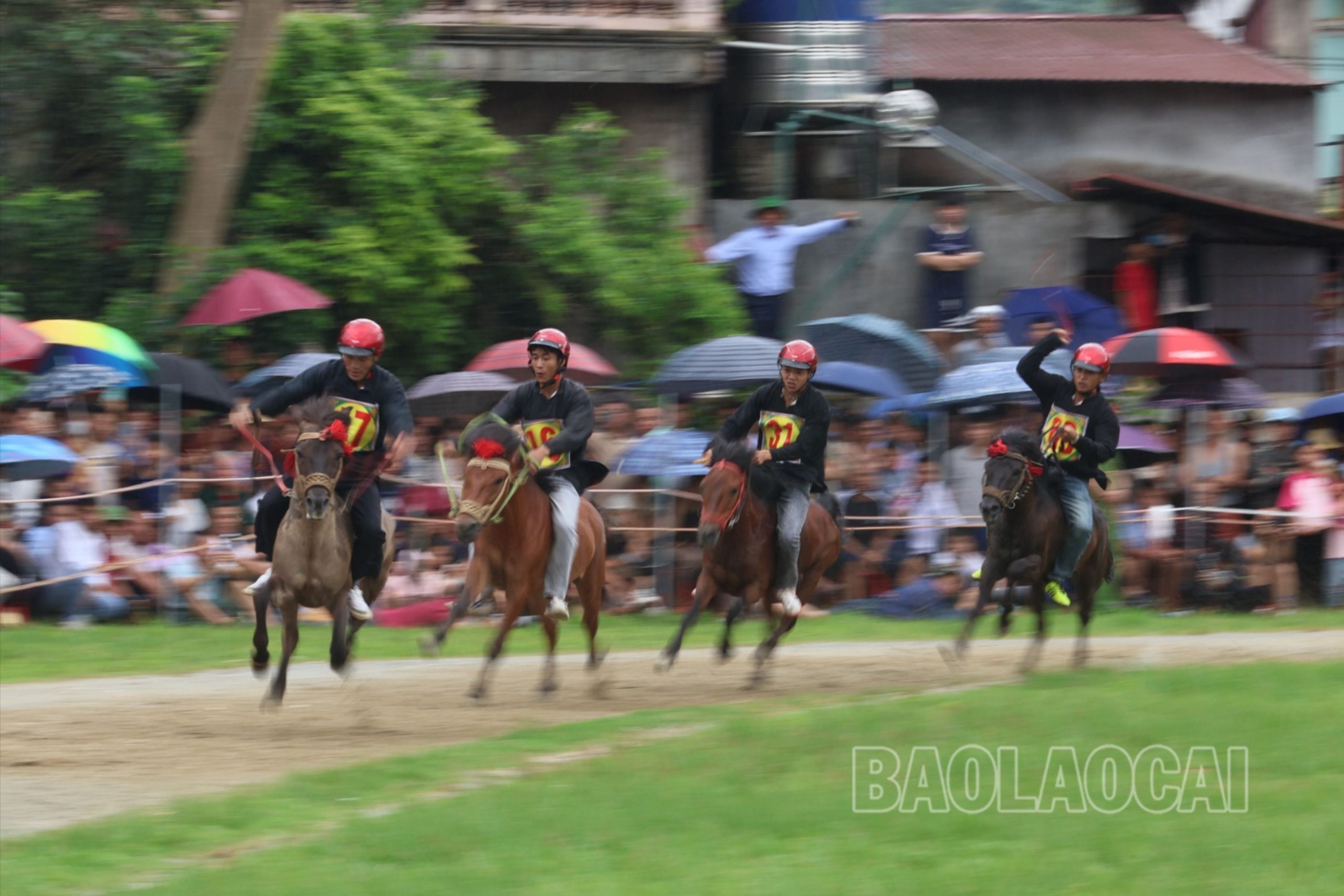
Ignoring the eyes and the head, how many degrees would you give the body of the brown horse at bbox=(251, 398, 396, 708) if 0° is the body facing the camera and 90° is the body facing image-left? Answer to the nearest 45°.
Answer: approximately 0°

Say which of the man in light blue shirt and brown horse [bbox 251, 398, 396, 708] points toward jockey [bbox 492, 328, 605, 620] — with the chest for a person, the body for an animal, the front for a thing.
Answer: the man in light blue shirt

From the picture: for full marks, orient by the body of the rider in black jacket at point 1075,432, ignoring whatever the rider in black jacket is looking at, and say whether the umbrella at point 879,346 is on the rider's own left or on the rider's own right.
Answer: on the rider's own right

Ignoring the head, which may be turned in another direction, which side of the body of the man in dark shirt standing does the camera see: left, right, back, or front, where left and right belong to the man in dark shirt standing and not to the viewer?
front

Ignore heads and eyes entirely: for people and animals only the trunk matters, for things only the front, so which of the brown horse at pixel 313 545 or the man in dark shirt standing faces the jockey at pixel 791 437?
the man in dark shirt standing

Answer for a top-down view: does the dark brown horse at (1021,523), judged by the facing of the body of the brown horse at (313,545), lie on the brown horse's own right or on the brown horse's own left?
on the brown horse's own left

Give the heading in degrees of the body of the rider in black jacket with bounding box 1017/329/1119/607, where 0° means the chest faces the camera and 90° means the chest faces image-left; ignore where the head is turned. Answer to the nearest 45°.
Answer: approximately 45°

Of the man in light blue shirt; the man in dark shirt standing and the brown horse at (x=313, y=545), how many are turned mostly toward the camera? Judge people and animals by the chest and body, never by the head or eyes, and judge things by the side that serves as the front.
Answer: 3

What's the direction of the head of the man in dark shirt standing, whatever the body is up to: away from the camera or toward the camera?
toward the camera

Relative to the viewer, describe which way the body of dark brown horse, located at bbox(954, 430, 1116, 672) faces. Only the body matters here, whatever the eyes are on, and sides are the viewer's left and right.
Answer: facing the viewer and to the left of the viewer

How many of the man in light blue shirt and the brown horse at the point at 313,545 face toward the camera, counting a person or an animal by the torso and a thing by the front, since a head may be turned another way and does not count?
2

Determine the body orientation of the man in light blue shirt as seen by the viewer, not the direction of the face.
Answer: toward the camera

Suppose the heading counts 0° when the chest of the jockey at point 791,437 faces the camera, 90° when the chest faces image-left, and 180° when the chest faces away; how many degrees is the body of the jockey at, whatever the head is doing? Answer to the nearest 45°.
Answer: approximately 45°

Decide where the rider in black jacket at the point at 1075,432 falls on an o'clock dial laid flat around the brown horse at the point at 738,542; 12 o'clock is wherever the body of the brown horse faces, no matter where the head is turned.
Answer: The rider in black jacket is roughly at 7 o'clock from the brown horse.

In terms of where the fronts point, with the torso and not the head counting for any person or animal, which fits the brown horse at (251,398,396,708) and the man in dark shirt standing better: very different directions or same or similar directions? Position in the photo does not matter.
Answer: same or similar directions
